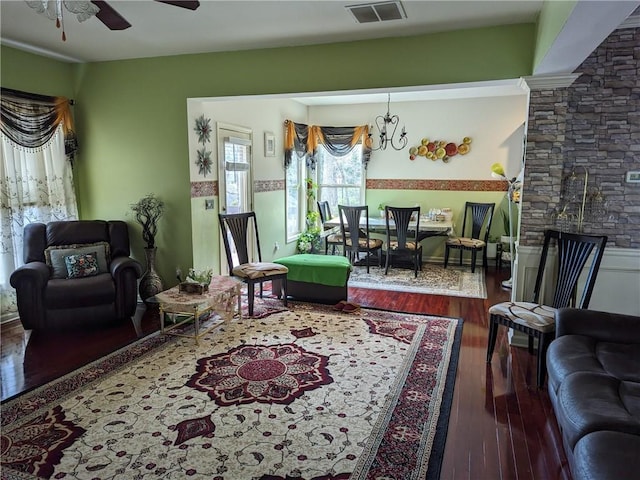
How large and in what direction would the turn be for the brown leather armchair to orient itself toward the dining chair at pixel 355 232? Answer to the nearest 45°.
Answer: approximately 90° to its left

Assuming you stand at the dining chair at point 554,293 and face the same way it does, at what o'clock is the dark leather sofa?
The dark leather sofa is roughly at 10 o'clock from the dining chair.

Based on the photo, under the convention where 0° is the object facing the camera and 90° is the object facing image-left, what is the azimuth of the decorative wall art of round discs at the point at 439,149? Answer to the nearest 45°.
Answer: approximately 0°

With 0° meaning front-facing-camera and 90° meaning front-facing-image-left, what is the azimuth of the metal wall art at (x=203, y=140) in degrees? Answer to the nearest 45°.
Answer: approximately 315°

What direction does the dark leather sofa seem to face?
to the viewer's left

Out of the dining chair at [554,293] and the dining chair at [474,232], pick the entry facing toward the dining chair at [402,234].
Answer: the dining chair at [474,232]

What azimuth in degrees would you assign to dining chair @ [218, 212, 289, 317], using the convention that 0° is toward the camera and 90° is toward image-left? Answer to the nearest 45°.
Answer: approximately 315°
